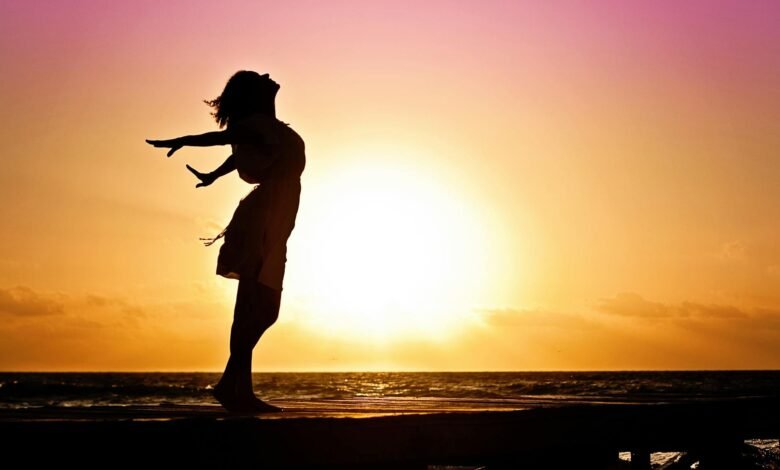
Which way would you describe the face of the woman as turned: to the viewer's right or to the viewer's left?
to the viewer's right

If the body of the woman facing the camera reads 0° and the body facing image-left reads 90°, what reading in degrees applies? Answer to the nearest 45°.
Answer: approximately 270°
